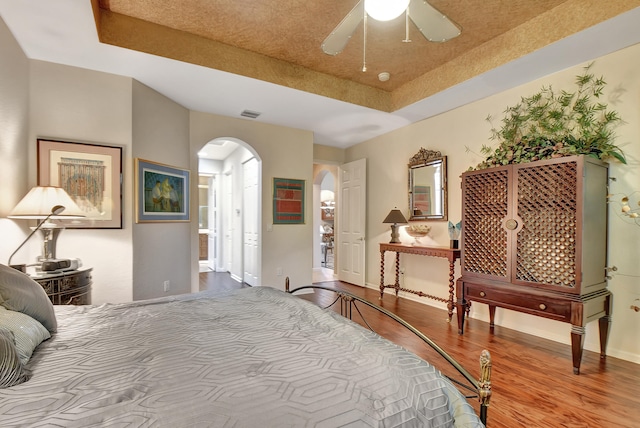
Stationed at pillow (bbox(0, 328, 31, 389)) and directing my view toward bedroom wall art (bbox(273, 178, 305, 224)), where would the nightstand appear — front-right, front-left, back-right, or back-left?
front-left

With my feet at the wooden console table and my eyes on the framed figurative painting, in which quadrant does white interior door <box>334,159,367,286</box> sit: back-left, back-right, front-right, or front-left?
front-right

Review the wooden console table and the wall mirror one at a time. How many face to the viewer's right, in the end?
0

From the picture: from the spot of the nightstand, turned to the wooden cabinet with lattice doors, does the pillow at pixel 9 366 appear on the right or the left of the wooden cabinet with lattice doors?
right

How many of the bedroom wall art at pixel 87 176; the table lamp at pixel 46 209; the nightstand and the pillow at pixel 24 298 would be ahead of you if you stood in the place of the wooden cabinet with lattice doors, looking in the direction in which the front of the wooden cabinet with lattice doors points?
4

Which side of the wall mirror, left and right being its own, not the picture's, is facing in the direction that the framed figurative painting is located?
front

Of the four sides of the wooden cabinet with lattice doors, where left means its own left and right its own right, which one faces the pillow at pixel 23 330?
front

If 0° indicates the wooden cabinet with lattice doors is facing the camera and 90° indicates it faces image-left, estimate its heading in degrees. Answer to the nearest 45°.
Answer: approximately 45°

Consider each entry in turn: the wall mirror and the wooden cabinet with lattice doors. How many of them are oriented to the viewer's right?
0

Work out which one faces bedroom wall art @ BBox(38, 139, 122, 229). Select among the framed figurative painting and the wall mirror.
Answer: the wall mirror

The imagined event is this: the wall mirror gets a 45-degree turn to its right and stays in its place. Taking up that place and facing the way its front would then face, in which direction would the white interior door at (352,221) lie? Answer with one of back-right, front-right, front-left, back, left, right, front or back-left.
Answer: front-right

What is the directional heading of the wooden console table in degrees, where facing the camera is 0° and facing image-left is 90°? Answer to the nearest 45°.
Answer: approximately 45°

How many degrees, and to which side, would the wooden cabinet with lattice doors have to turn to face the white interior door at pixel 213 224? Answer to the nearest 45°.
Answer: approximately 45° to its right

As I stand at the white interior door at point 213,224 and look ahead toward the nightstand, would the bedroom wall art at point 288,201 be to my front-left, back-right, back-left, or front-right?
front-left

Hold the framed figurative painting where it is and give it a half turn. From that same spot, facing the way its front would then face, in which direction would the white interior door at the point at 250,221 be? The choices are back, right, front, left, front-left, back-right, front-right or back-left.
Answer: right

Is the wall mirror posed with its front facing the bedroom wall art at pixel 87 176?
yes

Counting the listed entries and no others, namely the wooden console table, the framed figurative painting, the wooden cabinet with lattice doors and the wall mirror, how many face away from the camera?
0

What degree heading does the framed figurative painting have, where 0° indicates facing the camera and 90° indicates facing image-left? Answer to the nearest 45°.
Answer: approximately 315°
